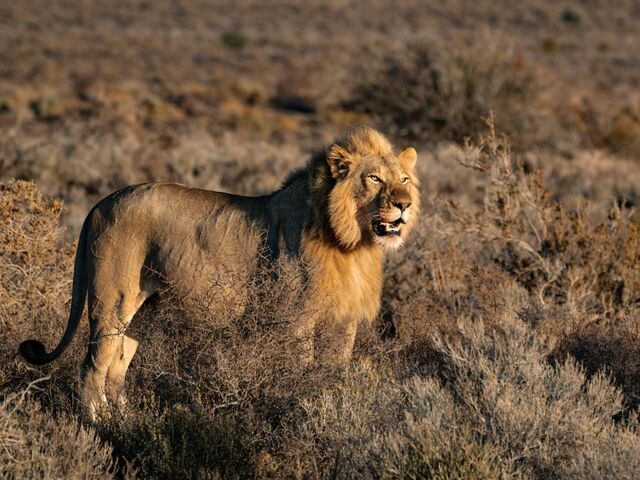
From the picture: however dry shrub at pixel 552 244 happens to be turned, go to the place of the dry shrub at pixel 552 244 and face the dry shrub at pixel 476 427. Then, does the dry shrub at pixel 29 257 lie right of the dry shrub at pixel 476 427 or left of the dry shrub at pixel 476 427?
right

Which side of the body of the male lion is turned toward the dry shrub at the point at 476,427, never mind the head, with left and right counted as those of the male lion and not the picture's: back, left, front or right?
front

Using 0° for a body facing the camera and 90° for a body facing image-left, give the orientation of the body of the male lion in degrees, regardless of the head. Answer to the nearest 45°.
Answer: approximately 315°

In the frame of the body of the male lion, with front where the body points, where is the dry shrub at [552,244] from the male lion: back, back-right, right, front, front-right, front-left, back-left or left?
left

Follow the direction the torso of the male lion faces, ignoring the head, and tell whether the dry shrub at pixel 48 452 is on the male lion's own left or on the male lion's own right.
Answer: on the male lion's own right

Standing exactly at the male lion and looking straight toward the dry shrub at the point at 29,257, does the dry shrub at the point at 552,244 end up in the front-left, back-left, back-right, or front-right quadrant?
back-right

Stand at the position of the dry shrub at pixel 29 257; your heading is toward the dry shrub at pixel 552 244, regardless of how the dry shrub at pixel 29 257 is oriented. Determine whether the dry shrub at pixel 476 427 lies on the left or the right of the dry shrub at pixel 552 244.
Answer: right

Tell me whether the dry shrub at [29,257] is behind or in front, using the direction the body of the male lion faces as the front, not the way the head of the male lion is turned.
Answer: behind

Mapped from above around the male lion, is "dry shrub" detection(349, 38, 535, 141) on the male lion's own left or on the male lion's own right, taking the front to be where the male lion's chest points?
on the male lion's own left
